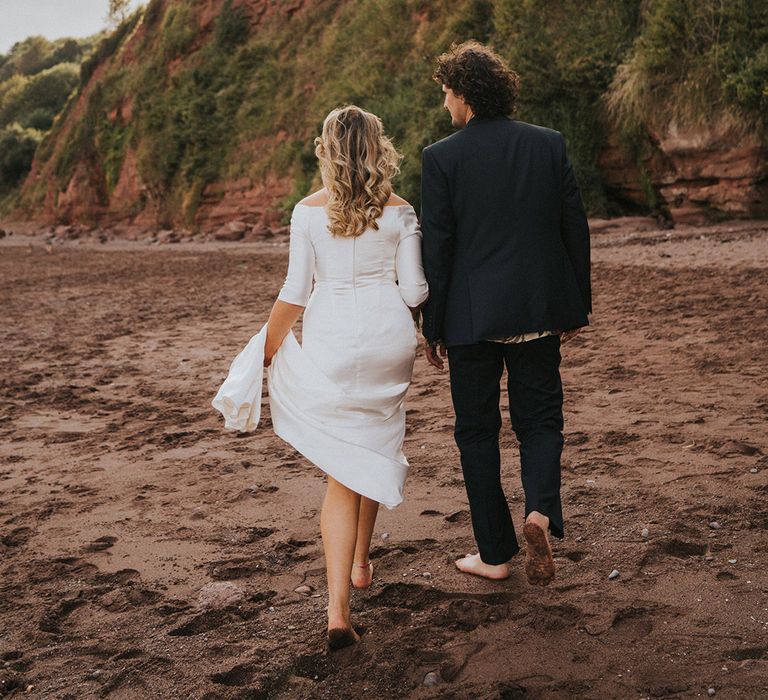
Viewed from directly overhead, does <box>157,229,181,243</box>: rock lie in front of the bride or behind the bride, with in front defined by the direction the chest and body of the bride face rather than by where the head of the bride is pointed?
in front

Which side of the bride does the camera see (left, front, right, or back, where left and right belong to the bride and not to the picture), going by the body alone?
back

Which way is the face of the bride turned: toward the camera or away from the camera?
away from the camera

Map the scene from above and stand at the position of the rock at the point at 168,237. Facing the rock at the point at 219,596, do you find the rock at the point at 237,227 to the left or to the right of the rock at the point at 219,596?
left

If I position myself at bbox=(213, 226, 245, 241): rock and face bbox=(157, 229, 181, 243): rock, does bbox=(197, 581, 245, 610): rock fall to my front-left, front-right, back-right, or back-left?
back-left

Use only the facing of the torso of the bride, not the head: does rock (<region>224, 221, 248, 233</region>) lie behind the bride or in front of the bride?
in front

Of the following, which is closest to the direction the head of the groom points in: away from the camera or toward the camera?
away from the camera
